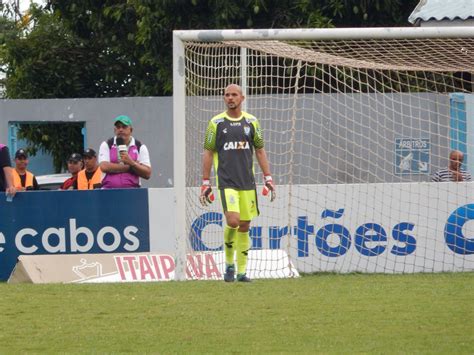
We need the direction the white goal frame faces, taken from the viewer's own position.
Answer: facing the viewer

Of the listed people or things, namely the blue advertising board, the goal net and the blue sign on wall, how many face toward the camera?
3

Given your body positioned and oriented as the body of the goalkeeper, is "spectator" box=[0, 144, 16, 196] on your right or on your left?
on your right

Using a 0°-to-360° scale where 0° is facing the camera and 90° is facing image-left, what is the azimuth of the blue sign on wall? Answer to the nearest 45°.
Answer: approximately 0°

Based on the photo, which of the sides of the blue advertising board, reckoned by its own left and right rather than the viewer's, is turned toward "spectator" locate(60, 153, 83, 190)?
back

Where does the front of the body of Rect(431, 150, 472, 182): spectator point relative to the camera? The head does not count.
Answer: toward the camera

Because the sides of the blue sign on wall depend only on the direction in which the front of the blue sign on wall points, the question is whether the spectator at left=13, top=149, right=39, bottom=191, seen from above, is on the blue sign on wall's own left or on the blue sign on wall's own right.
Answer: on the blue sign on wall's own right

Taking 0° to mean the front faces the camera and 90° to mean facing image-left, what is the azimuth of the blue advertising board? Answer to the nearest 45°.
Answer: approximately 0°

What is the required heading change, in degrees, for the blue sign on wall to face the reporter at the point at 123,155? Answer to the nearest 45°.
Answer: approximately 45° to its right

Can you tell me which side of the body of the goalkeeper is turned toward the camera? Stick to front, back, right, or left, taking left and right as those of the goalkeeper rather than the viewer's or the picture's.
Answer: front
